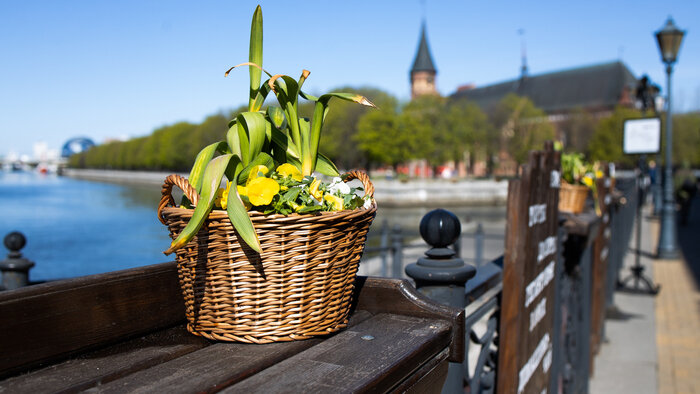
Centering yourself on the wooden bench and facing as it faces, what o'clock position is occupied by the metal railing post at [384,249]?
The metal railing post is roughly at 8 o'clock from the wooden bench.

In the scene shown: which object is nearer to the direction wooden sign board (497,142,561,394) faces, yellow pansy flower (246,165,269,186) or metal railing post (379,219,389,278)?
the yellow pansy flower

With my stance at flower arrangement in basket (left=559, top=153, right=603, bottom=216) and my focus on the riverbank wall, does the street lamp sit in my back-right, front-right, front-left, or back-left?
front-right

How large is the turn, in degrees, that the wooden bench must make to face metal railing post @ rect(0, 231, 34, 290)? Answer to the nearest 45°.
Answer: approximately 180°

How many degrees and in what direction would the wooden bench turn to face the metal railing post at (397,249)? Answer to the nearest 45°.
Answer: approximately 135° to its left

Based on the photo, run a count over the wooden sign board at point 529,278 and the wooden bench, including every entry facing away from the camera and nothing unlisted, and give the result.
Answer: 0

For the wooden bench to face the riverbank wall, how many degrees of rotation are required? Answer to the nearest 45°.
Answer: approximately 135° to its left

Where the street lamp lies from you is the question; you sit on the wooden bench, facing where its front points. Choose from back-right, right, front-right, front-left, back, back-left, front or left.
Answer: left

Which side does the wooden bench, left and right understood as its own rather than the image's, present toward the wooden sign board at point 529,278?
left

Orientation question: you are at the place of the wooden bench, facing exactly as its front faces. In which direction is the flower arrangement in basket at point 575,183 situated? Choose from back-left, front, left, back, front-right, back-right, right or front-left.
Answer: left
